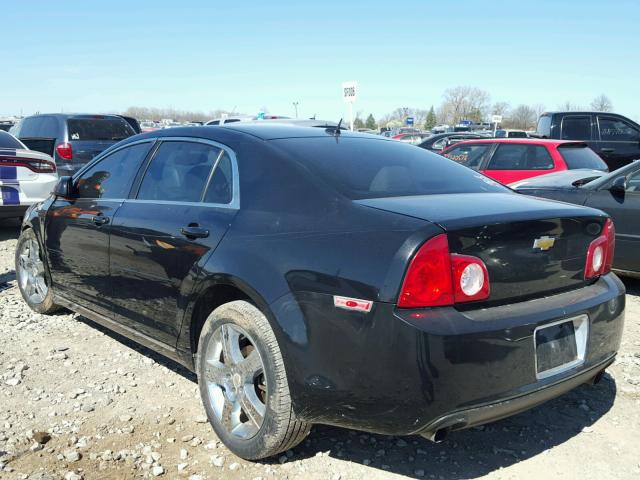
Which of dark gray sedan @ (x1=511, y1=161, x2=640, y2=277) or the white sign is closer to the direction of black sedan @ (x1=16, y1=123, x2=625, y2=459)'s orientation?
the white sign

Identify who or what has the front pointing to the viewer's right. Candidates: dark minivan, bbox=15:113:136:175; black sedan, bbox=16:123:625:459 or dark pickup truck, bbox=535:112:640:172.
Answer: dark pickup truck, bbox=535:112:640:172

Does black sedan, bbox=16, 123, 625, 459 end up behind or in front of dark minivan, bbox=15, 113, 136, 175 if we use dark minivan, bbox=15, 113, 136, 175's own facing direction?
behind

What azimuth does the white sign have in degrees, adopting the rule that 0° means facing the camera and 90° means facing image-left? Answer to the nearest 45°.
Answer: approximately 0°

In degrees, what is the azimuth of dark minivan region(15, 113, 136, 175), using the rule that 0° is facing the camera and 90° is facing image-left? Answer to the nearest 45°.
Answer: approximately 135°

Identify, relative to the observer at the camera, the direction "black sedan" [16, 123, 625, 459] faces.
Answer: facing away from the viewer and to the left of the viewer

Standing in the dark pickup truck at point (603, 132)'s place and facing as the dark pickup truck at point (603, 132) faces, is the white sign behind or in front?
behind

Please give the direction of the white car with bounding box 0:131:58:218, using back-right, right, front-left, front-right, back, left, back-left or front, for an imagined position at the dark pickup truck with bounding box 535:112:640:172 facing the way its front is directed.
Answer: back-right

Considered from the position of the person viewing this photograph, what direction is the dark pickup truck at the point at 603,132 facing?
facing to the right of the viewer

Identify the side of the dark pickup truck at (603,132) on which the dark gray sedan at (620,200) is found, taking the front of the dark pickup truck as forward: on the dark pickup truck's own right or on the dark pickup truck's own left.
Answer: on the dark pickup truck's own right

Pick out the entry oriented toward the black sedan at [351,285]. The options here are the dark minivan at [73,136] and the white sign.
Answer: the white sign

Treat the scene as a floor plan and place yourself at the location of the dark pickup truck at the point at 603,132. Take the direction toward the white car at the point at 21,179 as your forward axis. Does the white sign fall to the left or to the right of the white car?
right

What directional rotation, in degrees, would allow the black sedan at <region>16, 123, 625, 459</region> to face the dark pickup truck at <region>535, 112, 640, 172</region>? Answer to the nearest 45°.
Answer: approximately 90° to its right

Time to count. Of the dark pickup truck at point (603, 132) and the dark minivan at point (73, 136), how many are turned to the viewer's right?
1

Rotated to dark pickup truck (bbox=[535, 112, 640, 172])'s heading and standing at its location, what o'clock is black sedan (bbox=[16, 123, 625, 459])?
The black sedan is roughly at 3 o'clock from the dark pickup truck.
